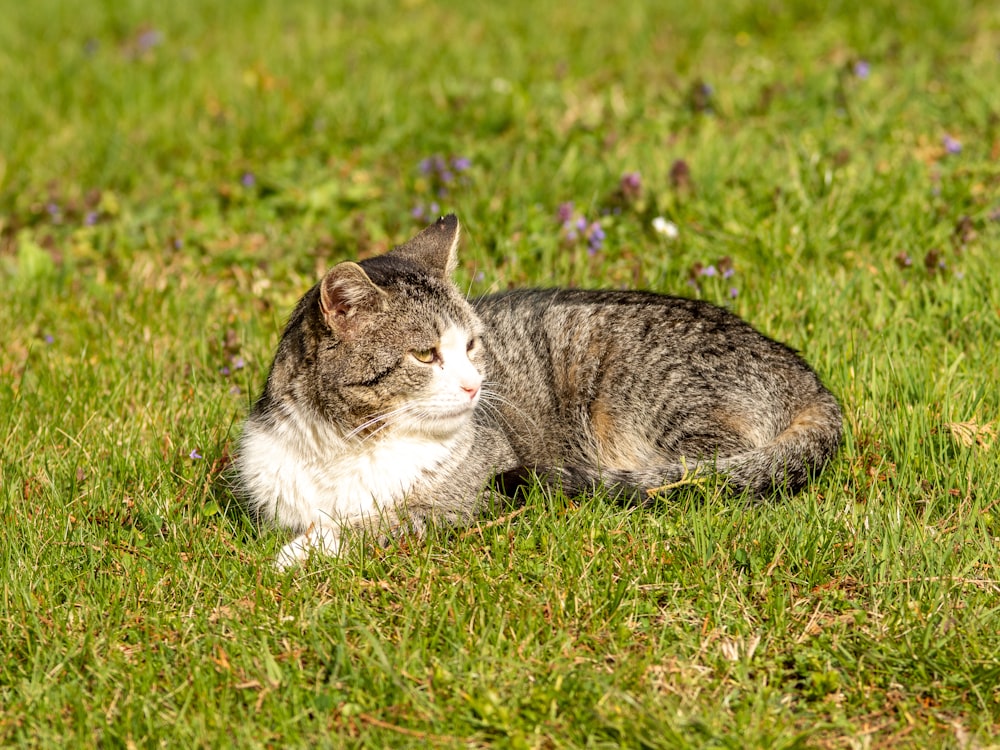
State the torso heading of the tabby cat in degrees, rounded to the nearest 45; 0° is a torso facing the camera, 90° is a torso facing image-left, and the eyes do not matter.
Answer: approximately 45°

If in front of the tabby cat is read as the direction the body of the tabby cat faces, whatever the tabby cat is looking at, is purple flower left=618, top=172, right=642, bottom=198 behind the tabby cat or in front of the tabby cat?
behind

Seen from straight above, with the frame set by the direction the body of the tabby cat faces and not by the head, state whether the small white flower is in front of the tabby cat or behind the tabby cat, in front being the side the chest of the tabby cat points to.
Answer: behind

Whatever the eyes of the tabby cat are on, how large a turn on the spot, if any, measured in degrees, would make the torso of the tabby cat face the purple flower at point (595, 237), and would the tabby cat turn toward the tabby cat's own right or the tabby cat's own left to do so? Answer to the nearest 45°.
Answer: approximately 135° to the tabby cat's own right
